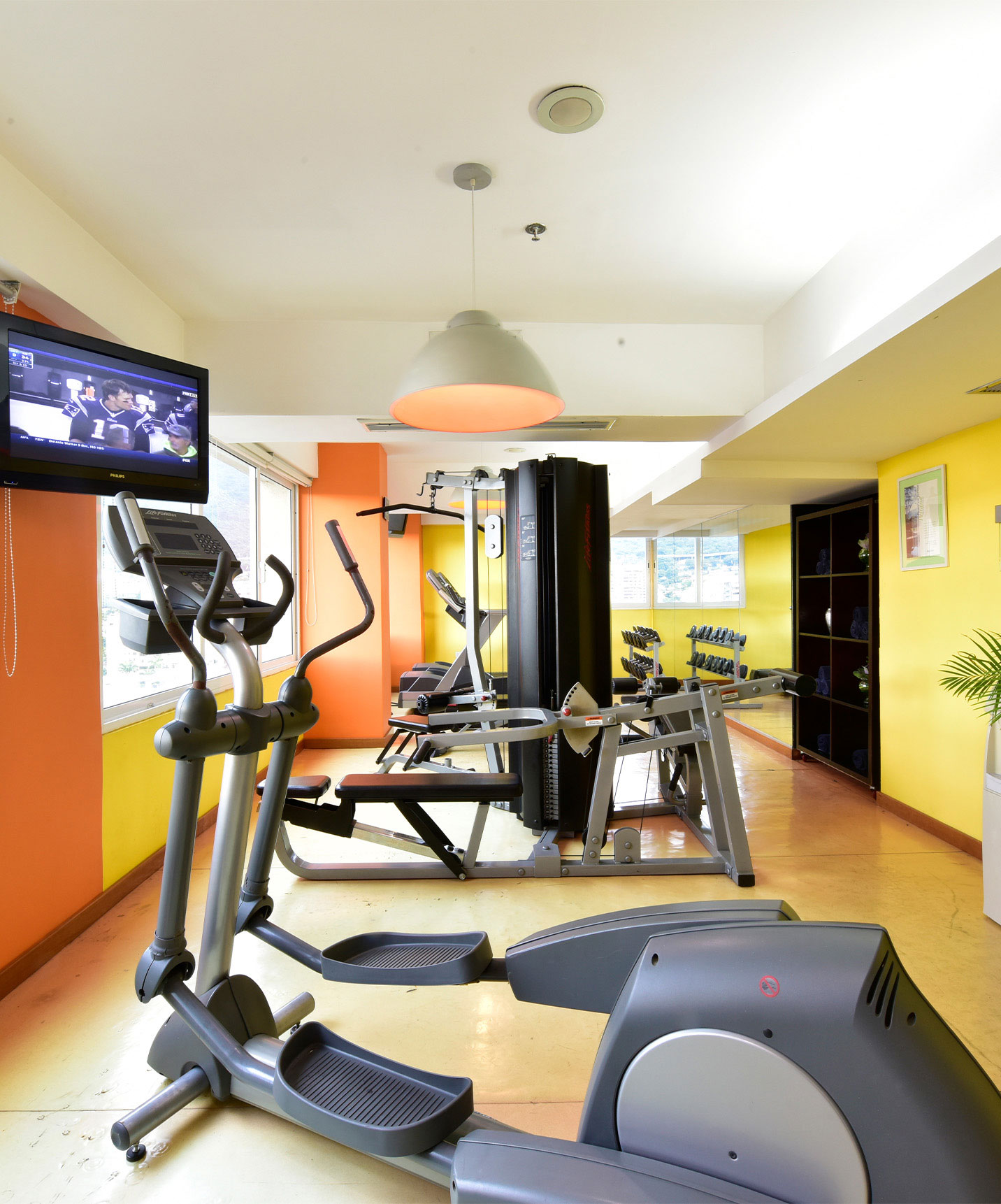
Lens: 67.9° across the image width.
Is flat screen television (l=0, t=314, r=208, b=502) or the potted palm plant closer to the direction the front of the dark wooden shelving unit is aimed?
the flat screen television

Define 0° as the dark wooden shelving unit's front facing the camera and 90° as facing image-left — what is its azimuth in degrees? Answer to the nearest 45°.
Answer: approximately 45°

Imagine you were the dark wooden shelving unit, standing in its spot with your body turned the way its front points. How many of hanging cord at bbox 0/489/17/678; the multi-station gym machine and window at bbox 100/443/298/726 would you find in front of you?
3

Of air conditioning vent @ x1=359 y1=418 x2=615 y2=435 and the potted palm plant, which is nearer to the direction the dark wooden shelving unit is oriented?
the air conditioning vent

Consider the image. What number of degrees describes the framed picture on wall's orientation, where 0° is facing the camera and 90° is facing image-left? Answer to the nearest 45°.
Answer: approximately 45°

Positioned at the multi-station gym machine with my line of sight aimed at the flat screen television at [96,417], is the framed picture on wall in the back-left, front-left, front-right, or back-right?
back-left

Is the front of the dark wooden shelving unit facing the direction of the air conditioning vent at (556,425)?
yes

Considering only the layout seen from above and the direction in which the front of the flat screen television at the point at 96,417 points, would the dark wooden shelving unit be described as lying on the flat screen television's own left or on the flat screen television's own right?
on the flat screen television's own left
